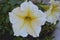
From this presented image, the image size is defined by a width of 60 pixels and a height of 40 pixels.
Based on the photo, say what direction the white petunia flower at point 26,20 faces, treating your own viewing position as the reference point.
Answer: facing the viewer
